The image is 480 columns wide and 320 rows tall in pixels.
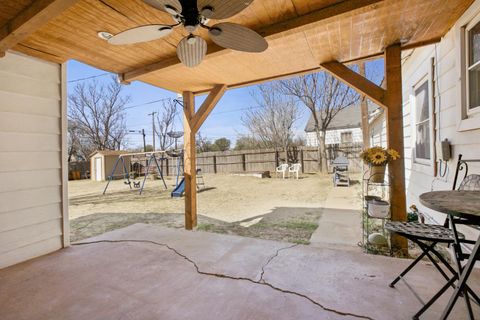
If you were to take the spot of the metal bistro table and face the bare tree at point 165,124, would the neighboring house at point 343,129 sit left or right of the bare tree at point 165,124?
right

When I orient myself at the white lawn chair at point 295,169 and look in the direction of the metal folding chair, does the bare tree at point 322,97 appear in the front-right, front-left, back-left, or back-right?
back-left

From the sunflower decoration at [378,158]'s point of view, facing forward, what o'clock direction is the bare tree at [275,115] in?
The bare tree is roughly at 5 o'clock from the sunflower decoration.

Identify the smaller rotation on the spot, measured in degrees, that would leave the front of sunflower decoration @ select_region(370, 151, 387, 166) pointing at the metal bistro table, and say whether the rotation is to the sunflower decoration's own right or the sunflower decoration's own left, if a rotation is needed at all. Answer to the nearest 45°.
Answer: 0° — it already faces it

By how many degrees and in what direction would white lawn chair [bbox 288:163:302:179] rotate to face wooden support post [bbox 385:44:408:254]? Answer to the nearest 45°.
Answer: approximately 45° to its left

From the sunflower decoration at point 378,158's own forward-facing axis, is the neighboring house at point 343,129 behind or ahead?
behind

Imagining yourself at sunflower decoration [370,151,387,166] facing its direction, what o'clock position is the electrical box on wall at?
The electrical box on wall is roughly at 8 o'clock from the sunflower decoration.

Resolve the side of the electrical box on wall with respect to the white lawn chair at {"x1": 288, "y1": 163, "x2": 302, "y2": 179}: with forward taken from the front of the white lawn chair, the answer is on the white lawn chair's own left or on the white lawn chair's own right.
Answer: on the white lawn chair's own left
